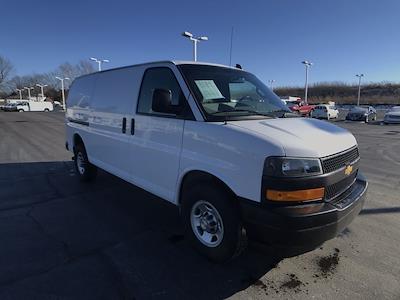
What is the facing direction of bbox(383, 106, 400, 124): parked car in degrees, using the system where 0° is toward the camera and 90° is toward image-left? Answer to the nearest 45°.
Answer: approximately 45°

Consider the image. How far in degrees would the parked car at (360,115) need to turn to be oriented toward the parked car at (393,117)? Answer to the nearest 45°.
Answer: approximately 90° to its left

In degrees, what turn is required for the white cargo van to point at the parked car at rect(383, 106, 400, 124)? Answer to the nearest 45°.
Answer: approximately 90° to its left

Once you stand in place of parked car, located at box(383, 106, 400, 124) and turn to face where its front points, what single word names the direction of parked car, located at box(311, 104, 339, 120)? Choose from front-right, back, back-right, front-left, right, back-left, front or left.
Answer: right

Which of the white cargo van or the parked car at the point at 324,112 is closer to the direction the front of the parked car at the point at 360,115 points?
the white cargo van

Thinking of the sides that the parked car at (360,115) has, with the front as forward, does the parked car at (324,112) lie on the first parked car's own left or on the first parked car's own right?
on the first parked car's own right

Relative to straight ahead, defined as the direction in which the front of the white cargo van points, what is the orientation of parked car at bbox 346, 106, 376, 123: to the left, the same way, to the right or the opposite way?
to the right

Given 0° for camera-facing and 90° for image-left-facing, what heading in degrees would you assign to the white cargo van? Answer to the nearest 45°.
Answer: approximately 315°

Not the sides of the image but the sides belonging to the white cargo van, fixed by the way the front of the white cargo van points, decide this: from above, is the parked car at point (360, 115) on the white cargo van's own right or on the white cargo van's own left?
on the white cargo van's own left
